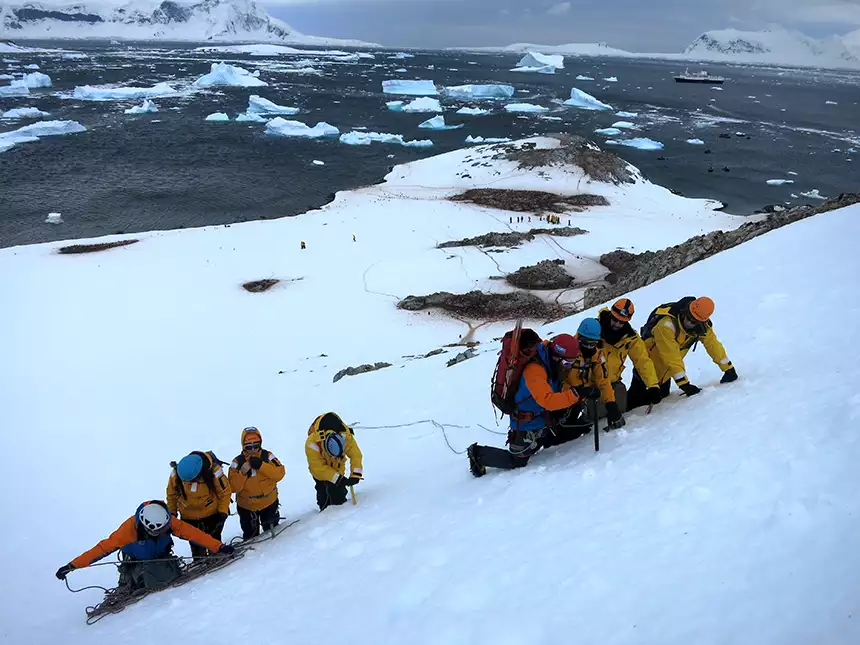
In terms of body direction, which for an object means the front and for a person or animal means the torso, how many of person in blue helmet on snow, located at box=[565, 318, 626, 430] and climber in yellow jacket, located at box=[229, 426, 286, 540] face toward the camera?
2

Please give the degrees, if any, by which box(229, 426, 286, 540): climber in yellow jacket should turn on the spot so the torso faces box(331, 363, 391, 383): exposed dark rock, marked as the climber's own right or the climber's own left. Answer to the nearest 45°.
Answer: approximately 180°

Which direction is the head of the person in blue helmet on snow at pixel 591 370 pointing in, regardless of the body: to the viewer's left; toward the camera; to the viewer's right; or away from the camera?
toward the camera

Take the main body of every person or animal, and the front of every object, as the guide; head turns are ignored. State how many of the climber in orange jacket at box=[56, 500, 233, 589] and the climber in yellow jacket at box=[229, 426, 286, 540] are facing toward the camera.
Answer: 2

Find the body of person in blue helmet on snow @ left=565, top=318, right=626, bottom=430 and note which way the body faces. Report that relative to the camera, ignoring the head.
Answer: toward the camera

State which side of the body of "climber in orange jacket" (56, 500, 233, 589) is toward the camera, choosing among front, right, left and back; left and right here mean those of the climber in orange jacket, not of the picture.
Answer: front
